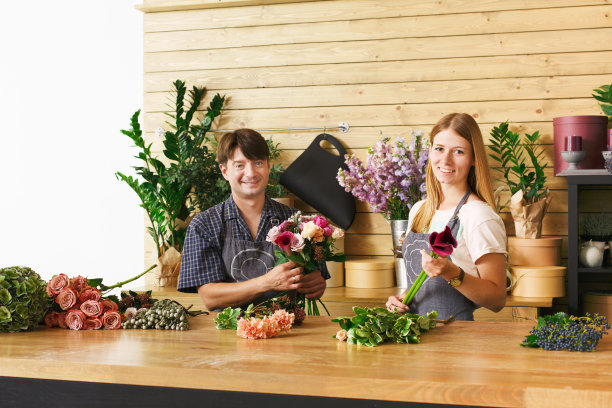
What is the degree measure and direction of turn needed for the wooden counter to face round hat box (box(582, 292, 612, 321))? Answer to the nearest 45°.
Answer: approximately 135° to its left

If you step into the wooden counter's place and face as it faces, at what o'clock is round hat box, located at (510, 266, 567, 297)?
The round hat box is roughly at 7 o'clock from the wooden counter.

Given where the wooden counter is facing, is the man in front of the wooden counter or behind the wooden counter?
behind

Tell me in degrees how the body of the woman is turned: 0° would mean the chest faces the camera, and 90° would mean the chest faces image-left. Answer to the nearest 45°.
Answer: approximately 45°

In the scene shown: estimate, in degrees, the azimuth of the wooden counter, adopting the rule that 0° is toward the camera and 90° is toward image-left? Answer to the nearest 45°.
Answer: approximately 0°

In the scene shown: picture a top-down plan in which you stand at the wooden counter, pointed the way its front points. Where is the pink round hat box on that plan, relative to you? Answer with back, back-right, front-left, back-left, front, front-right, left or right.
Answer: back-left

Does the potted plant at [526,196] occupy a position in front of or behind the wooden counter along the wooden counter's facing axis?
behind

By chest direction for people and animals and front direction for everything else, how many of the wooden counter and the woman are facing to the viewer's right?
0

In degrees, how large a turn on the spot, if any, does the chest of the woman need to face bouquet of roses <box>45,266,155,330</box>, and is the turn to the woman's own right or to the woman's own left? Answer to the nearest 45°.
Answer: approximately 45° to the woman's own right
